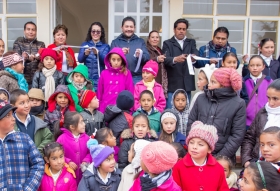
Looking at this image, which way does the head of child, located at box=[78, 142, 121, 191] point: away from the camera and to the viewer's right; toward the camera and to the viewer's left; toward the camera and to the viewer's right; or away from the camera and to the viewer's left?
toward the camera and to the viewer's right

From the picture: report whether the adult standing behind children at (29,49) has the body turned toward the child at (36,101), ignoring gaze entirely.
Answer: yes

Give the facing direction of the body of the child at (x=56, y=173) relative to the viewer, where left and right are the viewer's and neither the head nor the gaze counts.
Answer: facing the viewer

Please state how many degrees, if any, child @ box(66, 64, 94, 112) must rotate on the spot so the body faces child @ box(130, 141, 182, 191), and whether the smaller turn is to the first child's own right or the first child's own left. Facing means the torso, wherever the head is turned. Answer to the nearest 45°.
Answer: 0° — they already face them

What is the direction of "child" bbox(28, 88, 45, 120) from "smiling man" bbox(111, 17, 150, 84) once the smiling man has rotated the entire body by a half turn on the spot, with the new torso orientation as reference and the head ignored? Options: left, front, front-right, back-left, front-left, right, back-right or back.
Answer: back-left

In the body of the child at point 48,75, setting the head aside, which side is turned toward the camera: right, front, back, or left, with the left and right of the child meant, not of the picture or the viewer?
front

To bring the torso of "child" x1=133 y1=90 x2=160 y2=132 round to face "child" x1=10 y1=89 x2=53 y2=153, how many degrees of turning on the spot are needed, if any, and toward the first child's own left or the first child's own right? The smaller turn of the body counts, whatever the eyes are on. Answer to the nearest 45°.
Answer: approximately 45° to the first child's own right

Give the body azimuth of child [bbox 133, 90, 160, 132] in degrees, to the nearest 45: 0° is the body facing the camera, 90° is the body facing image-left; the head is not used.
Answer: approximately 0°

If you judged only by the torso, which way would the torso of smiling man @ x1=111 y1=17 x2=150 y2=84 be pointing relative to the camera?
toward the camera

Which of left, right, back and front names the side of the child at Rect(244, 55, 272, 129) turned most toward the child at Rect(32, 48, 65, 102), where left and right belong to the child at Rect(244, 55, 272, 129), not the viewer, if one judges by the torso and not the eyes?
right

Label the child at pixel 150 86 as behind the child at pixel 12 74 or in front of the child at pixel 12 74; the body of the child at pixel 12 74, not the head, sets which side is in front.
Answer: in front
